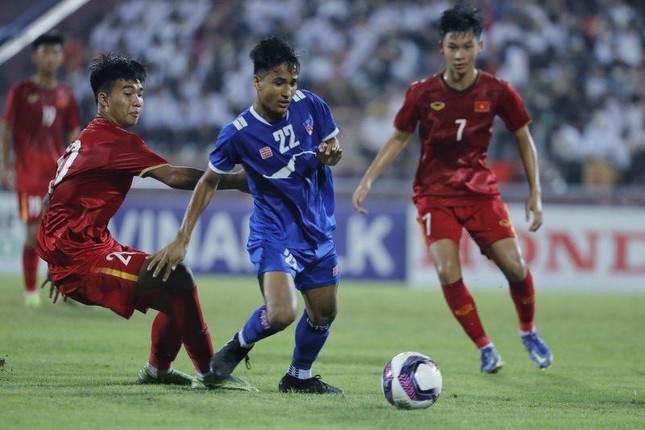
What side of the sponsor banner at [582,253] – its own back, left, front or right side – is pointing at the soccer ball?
front

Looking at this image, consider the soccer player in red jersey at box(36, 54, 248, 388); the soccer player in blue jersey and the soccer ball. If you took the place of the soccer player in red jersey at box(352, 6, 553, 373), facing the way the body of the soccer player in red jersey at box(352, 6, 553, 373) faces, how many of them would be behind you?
0

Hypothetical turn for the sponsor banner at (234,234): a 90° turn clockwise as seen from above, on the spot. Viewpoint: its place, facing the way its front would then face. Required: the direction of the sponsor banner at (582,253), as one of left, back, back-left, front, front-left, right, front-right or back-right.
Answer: back

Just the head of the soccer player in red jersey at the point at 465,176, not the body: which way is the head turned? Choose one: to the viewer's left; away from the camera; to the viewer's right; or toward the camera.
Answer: toward the camera

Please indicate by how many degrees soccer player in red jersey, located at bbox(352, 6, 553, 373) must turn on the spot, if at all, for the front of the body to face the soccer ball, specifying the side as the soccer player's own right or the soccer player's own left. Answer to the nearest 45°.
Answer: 0° — they already face it

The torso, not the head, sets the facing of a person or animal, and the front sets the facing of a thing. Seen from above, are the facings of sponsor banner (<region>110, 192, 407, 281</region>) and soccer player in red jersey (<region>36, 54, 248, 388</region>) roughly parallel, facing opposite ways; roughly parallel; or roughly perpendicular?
roughly perpendicular

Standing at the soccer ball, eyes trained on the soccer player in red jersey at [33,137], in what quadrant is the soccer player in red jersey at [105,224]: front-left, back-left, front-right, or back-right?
front-left

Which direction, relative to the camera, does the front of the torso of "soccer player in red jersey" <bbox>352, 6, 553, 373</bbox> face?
toward the camera

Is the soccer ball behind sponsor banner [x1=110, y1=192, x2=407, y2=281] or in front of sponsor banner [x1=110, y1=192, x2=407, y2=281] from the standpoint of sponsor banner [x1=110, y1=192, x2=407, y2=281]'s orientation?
in front

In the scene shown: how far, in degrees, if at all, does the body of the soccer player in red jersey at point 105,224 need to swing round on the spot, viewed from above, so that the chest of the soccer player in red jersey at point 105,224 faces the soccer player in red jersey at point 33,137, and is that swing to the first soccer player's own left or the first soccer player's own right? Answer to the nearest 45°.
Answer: approximately 90° to the first soccer player's own left

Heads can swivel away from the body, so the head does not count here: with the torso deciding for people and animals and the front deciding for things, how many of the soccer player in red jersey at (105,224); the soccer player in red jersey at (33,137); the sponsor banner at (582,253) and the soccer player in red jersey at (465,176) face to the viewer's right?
1

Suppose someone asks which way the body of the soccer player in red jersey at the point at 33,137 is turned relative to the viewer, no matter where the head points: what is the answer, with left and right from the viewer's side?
facing the viewer

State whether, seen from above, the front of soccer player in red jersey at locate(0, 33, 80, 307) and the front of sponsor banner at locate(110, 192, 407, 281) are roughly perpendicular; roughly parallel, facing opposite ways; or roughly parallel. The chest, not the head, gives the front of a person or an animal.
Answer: roughly parallel

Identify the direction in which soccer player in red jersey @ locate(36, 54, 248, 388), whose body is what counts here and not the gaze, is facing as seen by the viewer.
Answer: to the viewer's right

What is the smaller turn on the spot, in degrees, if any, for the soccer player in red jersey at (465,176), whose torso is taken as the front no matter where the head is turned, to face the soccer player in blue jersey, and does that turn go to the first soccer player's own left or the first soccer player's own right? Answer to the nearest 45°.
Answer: approximately 45° to the first soccer player's own right

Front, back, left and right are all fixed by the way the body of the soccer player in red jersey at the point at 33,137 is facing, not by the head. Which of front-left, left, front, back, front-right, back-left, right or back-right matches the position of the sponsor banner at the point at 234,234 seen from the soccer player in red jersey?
back-left

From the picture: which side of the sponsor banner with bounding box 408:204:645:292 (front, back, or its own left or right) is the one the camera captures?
front

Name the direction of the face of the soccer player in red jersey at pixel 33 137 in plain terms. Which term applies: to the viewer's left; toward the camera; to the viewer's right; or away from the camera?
toward the camera
